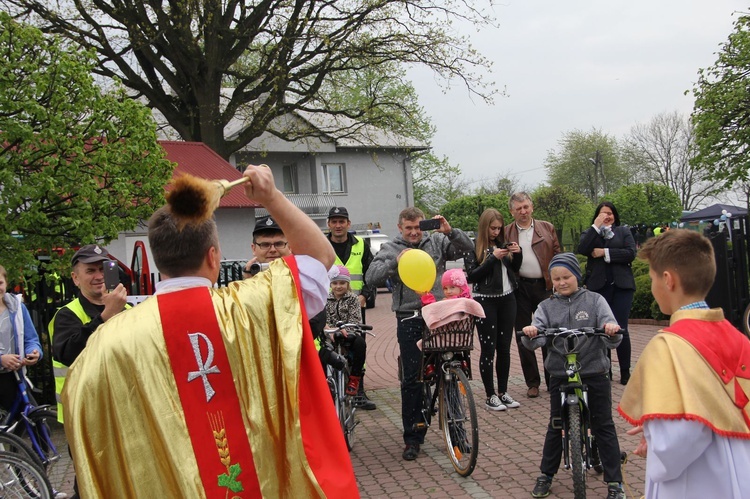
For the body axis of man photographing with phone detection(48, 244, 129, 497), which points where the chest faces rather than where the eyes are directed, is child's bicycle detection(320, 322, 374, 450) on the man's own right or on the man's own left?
on the man's own left

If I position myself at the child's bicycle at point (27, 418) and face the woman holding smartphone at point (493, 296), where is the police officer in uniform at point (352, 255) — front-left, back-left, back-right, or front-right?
front-left

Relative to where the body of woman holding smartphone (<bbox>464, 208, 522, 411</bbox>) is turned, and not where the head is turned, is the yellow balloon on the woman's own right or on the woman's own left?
on the woman's own right

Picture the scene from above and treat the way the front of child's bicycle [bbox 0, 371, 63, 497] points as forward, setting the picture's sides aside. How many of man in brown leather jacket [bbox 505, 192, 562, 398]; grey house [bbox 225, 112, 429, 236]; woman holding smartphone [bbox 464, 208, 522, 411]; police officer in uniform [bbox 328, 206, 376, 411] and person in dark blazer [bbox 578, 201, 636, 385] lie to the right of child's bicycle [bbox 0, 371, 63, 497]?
0

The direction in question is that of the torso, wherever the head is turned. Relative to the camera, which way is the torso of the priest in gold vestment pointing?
away from the camera

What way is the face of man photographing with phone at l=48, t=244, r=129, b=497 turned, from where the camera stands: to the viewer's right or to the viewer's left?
to the viewer's right

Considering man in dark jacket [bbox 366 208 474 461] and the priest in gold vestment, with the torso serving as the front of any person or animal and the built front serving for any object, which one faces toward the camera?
the man in dark jacket

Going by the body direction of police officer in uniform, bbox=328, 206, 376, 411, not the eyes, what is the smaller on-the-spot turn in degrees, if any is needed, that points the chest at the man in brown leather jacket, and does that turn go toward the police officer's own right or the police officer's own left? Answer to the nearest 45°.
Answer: approximately 90° to the police officer's own left

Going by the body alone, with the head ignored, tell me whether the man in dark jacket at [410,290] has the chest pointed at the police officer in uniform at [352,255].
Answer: no

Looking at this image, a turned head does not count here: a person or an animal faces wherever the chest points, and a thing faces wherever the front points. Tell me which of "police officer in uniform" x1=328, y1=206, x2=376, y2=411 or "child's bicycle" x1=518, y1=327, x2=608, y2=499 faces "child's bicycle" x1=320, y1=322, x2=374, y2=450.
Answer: the police officer in uniform

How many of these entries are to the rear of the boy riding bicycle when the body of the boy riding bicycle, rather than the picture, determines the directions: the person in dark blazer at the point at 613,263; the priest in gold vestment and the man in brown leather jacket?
2

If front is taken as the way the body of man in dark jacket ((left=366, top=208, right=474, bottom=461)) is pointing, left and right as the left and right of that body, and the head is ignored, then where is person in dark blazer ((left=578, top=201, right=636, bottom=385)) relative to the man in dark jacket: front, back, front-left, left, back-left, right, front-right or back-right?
back-left

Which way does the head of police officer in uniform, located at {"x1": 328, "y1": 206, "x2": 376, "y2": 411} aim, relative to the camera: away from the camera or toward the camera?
toward the camera

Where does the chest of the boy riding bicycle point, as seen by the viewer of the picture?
toward the camera

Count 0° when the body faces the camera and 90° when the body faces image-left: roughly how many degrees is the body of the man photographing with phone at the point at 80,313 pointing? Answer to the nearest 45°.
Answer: approximately 315°

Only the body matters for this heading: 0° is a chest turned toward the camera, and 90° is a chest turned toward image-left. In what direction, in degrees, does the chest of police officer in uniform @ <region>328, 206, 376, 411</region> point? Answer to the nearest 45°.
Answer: approximately 0°

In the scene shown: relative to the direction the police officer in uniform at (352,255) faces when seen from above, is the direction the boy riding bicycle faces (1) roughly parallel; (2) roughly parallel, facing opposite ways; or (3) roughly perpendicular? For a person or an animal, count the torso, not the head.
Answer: roughly parallel
